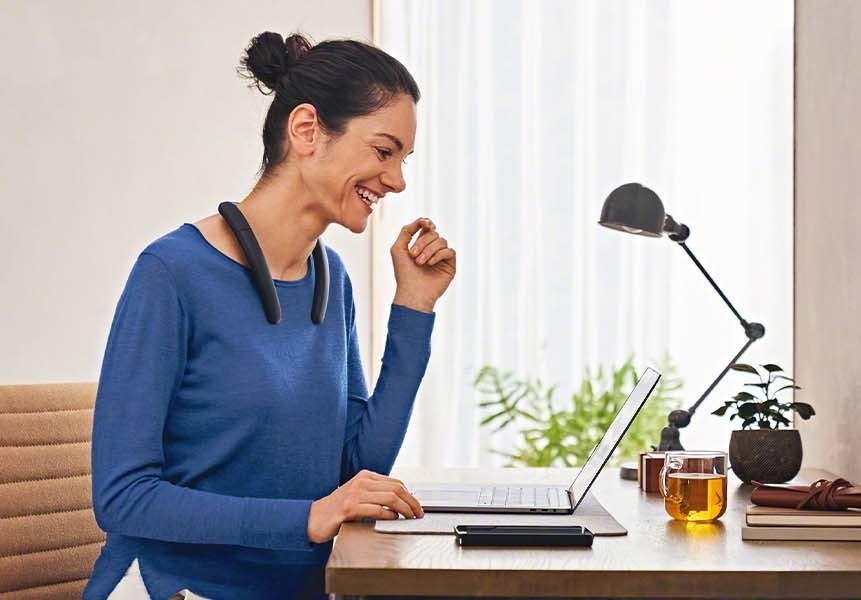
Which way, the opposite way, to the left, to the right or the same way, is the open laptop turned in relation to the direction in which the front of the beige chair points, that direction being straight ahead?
the opposite way

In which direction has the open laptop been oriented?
to the viewer's left

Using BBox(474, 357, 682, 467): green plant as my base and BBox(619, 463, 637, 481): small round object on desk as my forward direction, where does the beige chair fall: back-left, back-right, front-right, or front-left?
front-right

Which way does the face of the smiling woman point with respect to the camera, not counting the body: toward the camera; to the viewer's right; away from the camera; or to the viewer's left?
to the viewer's right

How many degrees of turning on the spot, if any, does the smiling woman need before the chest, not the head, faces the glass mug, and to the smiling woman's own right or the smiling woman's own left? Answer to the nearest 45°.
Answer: approximately 45° to the smiling woman's own left

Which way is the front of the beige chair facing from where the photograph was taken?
facing the viewer and to the right of the viewer

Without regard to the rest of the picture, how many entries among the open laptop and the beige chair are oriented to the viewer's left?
1

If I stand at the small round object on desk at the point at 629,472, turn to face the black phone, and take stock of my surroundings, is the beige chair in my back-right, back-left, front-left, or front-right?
front-right

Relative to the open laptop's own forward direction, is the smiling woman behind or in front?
in front

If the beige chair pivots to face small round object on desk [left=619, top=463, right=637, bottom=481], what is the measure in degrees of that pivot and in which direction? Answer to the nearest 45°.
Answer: approximately 45° to its left

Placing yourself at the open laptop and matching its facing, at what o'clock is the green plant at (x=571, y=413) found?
The green plant is roughly at 3 o'clock from the open laptop.

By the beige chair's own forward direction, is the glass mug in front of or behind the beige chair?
in front

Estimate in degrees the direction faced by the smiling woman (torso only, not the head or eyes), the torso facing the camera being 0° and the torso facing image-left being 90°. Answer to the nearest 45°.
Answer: approximately 315°
